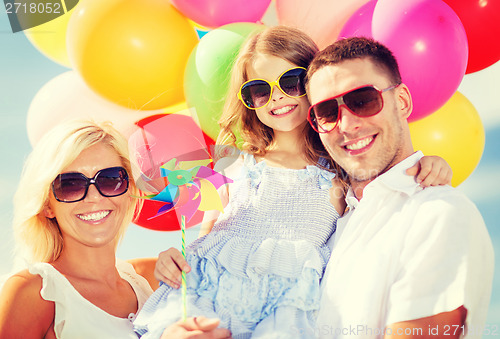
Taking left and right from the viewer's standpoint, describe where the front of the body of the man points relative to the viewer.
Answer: facing the viewer and to the left of the viewer

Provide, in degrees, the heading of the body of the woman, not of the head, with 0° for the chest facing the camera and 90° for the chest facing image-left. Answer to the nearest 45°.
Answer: approximately 315°

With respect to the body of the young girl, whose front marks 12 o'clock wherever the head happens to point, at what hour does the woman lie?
The woman is roughly at 3 o'clock from the young girl.

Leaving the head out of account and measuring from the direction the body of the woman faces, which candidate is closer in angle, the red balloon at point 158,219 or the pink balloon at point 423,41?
the pink balloon

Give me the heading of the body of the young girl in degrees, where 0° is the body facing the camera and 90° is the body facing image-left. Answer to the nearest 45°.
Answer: approximately 0°

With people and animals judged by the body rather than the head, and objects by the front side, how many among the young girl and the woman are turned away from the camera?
0
